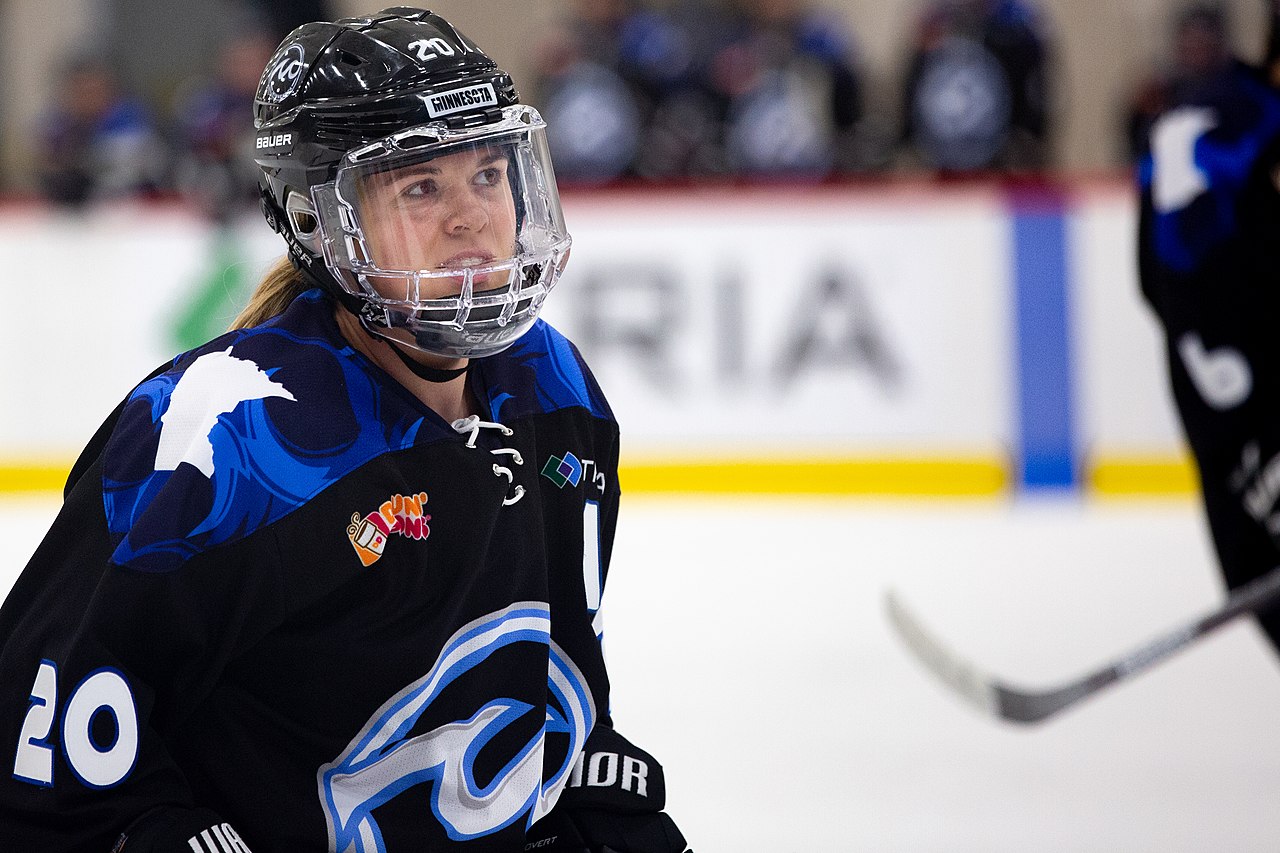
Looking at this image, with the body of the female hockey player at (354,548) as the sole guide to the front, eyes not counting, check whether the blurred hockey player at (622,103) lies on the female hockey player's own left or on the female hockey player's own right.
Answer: on the female hockey player's own left

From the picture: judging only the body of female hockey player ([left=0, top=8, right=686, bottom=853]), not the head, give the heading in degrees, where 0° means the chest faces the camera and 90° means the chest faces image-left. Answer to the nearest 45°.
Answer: approximately 315°

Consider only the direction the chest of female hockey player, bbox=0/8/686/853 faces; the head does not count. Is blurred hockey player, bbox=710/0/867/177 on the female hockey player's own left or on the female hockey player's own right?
on the female hockey player's own left

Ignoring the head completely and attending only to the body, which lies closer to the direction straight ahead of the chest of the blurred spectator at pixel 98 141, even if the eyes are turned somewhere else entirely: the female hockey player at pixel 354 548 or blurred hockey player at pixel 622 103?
the female hockey player

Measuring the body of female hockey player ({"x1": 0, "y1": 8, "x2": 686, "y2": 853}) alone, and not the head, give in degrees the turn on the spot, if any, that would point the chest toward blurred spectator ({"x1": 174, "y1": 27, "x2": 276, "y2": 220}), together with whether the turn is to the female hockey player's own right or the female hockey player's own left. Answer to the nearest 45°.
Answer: approximately 135° to the female hockey player's own left

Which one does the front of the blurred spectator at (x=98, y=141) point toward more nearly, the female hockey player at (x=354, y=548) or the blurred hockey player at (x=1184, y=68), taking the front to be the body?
the female hockey player

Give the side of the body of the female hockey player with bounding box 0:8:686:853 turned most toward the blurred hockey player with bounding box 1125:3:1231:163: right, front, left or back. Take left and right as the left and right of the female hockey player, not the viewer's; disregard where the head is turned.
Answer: left

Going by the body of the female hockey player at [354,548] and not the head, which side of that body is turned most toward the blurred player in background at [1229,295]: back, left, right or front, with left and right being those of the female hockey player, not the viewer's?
left

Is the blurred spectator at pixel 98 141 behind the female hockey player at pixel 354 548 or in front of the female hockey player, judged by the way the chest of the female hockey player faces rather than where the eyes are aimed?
behind
